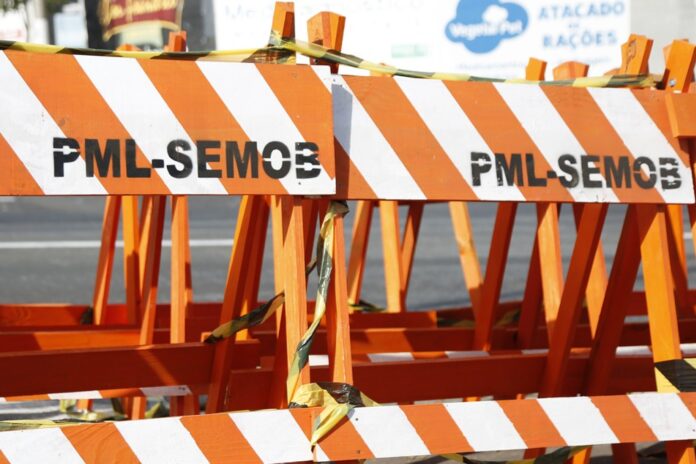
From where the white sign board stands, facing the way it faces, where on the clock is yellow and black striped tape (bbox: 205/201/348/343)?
The yellow and black striped tape is roughly at 12 o'clock from the white sign board.

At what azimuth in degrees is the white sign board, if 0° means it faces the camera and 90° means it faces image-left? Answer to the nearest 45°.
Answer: approximately 0°

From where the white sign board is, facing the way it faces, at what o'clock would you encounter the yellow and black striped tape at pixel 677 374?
The yellow and black striped tape is roughly at 12 o'clock from the white sign board.

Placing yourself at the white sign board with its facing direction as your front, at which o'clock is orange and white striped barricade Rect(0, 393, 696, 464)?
The orange and white striped barricade is roughly at 12 o'clock from the white sign board.

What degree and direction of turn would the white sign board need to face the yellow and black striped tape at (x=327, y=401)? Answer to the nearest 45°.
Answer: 0° — it already faces it

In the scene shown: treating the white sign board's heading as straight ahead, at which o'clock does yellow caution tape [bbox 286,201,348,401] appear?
The yellow caution tape is roughly at 12 o'clock from the white sign board.
